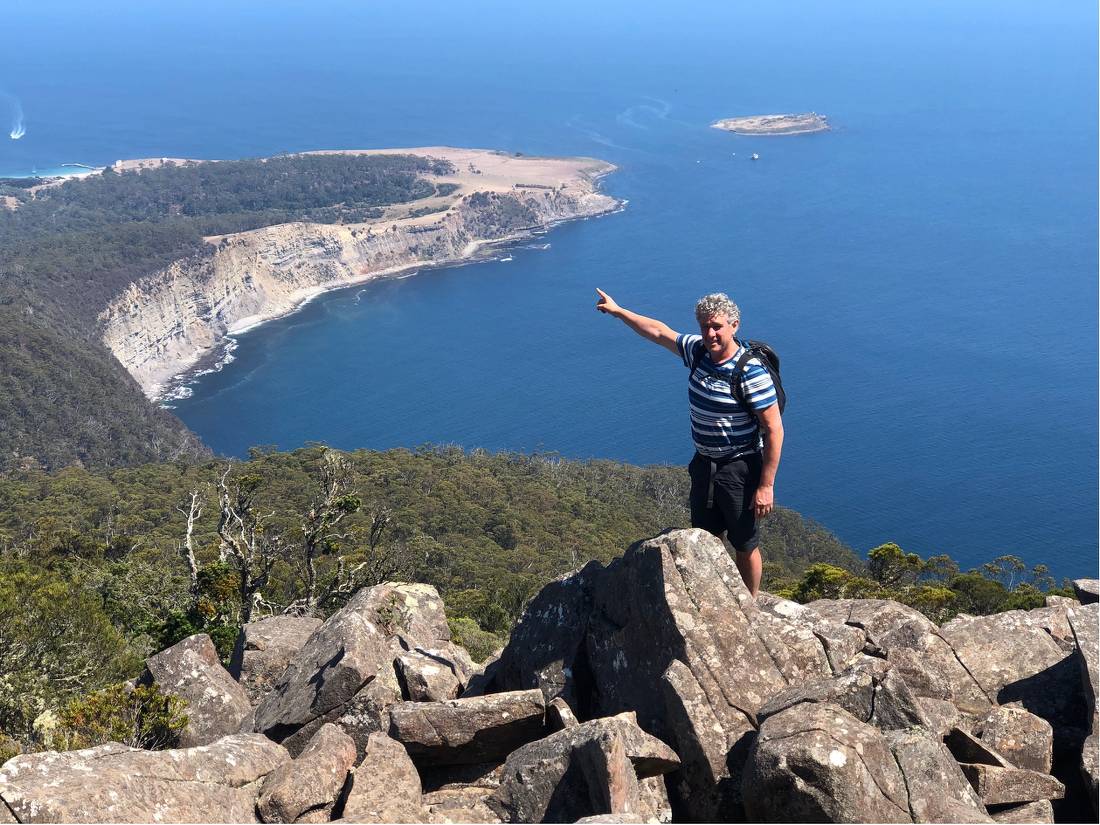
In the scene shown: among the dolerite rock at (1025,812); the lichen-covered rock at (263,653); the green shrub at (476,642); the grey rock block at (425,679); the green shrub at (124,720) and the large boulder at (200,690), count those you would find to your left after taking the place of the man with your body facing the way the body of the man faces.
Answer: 1

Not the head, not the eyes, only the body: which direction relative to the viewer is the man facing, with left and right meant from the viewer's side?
facing the viewer and to the left of the viewer

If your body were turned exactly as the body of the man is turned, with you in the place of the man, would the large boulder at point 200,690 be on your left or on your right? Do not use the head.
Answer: on your right

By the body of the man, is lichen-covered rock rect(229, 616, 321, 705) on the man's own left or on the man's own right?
on the man's own right

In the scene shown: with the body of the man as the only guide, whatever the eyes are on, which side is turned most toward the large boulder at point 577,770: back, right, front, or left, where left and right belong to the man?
front

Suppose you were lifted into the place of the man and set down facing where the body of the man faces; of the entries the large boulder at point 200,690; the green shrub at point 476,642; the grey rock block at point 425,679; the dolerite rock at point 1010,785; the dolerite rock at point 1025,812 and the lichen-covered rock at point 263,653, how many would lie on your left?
2
